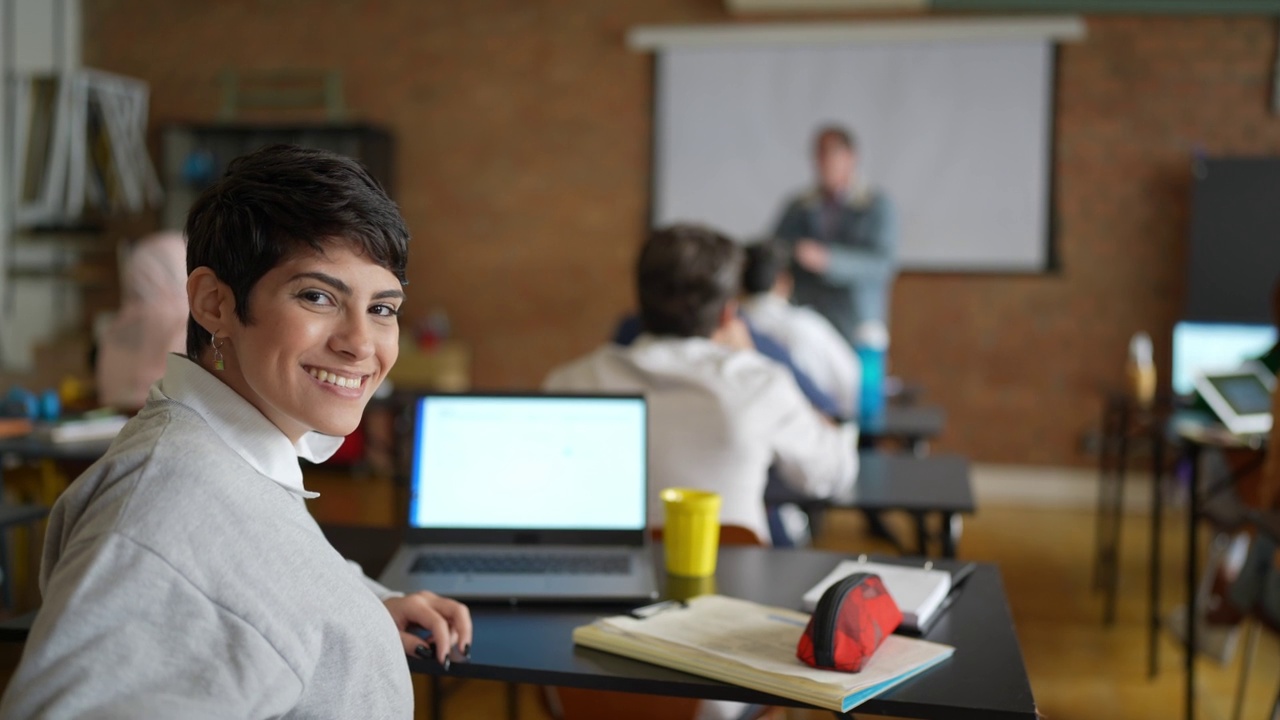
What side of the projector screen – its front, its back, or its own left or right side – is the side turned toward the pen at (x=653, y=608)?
front

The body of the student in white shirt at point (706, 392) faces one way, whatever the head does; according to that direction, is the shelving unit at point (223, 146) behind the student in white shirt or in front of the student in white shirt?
in front

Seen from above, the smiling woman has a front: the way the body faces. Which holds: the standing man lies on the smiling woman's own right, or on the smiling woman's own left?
on the smiling woman's own left

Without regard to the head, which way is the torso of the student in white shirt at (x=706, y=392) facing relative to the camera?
away from the camera

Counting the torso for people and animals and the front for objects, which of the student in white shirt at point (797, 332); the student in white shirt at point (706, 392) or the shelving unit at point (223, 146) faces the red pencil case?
the shelving unit

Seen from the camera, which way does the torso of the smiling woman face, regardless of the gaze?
to the viewer's right

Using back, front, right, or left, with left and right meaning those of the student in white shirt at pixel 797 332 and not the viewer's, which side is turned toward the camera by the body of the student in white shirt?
back

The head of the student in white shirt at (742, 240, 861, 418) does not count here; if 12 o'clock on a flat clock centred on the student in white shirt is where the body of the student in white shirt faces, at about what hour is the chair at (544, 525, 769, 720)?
The chair is roughly at 6 o'clock from the student in white shirt.

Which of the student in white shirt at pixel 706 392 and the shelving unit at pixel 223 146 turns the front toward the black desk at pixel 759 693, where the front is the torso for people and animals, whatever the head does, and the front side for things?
the shelving unit

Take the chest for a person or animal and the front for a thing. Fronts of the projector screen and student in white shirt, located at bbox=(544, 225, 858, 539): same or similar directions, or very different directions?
very different directions

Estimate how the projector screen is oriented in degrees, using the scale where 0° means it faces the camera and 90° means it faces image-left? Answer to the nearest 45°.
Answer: approximately 0°

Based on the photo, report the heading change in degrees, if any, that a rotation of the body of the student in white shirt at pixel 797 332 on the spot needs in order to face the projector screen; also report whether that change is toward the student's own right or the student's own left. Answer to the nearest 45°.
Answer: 0° — they already face it

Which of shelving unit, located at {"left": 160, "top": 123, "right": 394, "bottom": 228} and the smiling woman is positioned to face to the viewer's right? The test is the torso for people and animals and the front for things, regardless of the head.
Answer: the smiling woman

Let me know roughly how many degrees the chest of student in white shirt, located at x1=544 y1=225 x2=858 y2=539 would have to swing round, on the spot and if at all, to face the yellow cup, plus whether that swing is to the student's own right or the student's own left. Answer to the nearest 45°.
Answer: approximately 180°
